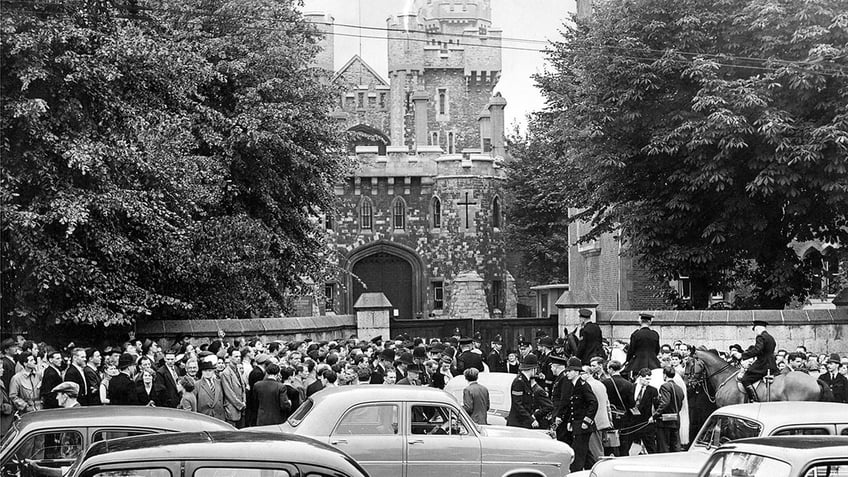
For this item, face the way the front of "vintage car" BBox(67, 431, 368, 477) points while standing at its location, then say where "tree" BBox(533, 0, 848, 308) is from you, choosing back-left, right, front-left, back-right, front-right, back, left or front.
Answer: back-right

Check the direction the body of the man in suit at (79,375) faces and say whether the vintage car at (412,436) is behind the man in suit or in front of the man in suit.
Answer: in front

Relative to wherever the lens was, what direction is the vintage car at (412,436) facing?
facing to the right of the viewer

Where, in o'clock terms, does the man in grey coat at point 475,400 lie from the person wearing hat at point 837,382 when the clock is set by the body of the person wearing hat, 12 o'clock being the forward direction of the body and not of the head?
The man in grey coat is roughly at 12 o'clock from the person wearing hat.

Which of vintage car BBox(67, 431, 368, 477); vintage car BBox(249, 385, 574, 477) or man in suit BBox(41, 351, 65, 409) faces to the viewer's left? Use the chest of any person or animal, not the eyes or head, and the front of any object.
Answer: vintage car BBox(67, 431, 368, 477)

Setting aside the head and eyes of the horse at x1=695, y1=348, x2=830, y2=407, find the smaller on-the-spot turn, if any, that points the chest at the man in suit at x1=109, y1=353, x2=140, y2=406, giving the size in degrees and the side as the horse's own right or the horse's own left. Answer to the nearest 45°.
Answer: approximately 45° to the horse's own left

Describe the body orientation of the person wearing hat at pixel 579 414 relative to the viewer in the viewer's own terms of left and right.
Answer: facing the viewer and to the left of the viewer

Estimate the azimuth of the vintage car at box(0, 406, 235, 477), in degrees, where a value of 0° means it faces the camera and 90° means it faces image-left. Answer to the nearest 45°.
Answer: approximately 90°

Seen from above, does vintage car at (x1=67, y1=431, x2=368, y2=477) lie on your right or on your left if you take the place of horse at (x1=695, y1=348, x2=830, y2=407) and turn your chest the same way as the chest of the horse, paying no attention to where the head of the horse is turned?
on your left

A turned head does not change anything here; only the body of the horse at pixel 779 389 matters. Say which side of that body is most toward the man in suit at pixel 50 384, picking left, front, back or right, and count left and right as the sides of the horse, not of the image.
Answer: front
